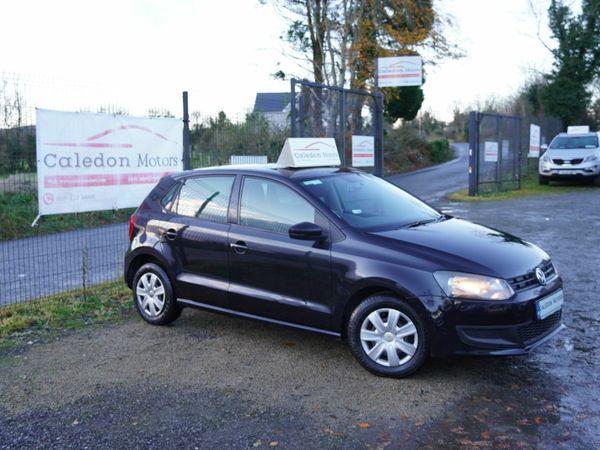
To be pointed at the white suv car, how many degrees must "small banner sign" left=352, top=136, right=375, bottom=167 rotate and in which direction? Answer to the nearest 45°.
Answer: approximately 135° to its left

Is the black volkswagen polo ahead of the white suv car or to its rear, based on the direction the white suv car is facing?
ahead

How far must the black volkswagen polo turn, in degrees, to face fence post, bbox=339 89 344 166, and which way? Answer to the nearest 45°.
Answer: approximately 135° to its left

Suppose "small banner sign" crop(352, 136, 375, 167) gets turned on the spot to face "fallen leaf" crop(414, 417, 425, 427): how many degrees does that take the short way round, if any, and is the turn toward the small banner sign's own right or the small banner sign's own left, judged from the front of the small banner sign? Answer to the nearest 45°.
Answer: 0° — it already faces it

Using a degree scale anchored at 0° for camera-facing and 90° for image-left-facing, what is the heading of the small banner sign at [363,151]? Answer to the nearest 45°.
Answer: approximately 0°

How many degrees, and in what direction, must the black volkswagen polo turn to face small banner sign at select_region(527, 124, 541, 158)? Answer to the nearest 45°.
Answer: approximately 135° to its left

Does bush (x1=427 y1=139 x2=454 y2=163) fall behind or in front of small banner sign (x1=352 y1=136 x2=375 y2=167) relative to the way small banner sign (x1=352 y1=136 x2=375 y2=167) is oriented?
behind
